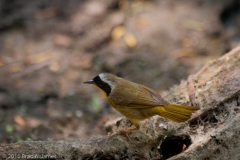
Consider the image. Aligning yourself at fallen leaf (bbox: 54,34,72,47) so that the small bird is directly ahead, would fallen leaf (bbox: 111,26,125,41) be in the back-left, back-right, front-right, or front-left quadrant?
front-left

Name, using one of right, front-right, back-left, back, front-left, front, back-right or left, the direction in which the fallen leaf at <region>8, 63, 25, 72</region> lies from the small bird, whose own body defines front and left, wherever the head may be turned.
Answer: front-right

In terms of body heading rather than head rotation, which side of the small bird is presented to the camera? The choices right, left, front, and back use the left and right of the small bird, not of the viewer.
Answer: left

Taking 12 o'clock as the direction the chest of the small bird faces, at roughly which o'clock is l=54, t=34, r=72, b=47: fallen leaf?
The fallen leaf is roughly at 2 o'clock from the small bird.

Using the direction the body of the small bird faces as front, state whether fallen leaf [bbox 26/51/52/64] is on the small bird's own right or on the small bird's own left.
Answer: on the small bird's own right

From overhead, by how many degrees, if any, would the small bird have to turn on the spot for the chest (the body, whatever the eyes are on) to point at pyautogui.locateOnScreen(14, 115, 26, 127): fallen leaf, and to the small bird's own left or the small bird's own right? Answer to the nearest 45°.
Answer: approximately 45° to the small bird's own right
